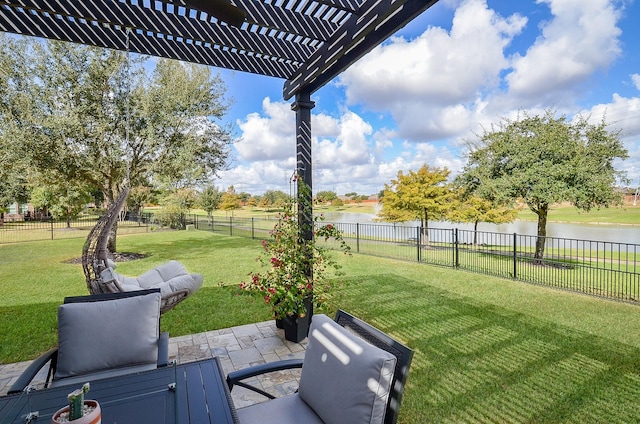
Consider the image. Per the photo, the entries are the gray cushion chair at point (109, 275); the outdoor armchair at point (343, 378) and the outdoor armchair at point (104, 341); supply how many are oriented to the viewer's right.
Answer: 1

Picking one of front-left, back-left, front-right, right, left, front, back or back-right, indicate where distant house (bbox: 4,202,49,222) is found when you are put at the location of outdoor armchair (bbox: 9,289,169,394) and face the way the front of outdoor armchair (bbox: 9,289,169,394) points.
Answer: back

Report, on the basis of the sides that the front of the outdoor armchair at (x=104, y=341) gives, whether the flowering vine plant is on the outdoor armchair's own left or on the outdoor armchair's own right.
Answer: on the outdoor armchair's own left

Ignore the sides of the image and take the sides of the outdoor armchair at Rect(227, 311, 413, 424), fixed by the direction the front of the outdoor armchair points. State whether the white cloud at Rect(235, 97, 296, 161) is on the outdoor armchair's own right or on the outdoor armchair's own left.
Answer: on the outdoor armchair's own right

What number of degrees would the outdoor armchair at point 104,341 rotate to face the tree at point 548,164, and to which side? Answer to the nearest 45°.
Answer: approximately 90° to its left

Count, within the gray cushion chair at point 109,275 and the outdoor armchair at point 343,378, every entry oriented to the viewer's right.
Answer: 1

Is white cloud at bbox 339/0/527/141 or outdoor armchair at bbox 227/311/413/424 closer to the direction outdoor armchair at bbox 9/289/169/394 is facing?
the outdoor armchair

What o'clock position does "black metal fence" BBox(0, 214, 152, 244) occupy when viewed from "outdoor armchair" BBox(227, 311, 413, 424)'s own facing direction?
The black metal fence is roughly at 3 o'clock from the outdoor armchair.

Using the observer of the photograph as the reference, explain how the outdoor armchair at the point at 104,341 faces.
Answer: facing the viewer

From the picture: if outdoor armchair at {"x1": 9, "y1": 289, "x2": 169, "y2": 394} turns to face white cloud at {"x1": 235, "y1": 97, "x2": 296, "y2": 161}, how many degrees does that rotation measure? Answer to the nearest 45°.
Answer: approximately 135° to its left

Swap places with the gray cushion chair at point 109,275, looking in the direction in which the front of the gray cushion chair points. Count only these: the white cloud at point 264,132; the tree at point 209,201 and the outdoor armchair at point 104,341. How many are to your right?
1

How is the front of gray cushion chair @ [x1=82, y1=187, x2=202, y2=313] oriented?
to the viewer's right

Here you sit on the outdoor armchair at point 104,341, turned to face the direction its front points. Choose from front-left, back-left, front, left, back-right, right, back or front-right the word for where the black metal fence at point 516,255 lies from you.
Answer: left

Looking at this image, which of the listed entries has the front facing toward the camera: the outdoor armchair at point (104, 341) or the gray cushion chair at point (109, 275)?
the outdoor armchair

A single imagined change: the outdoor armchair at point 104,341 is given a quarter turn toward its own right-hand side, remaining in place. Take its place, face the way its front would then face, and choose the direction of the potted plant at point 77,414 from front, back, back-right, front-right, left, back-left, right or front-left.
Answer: left

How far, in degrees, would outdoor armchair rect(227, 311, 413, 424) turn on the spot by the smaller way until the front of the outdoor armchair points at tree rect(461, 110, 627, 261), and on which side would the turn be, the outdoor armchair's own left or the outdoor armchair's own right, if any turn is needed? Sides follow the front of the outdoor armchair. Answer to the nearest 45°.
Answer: approximately 180°

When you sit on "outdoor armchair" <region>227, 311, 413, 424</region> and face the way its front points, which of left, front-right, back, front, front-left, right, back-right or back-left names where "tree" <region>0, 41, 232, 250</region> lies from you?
right
